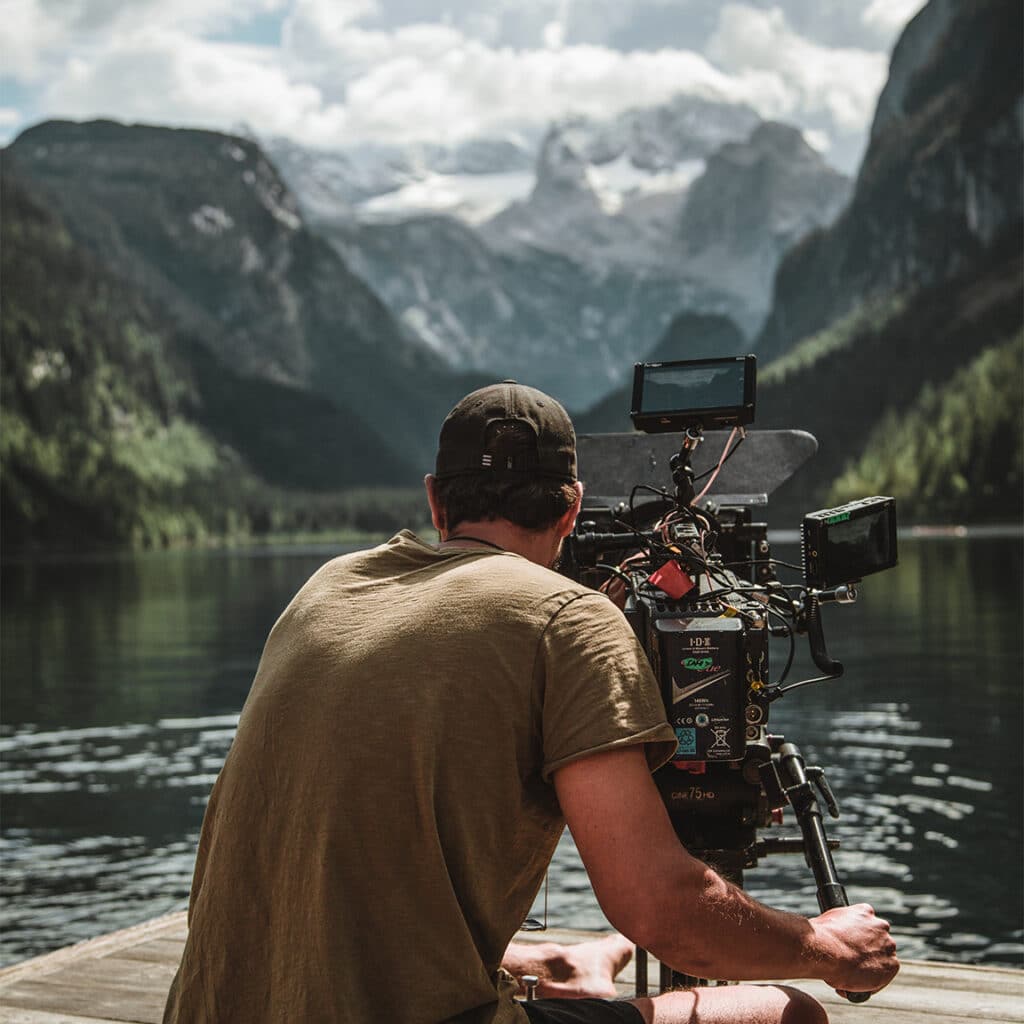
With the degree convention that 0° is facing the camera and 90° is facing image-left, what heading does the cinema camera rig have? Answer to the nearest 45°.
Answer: approximately 180°

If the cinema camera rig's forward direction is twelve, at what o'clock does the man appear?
The man is roughly at 7 o'clock from the cinema camera rig.
